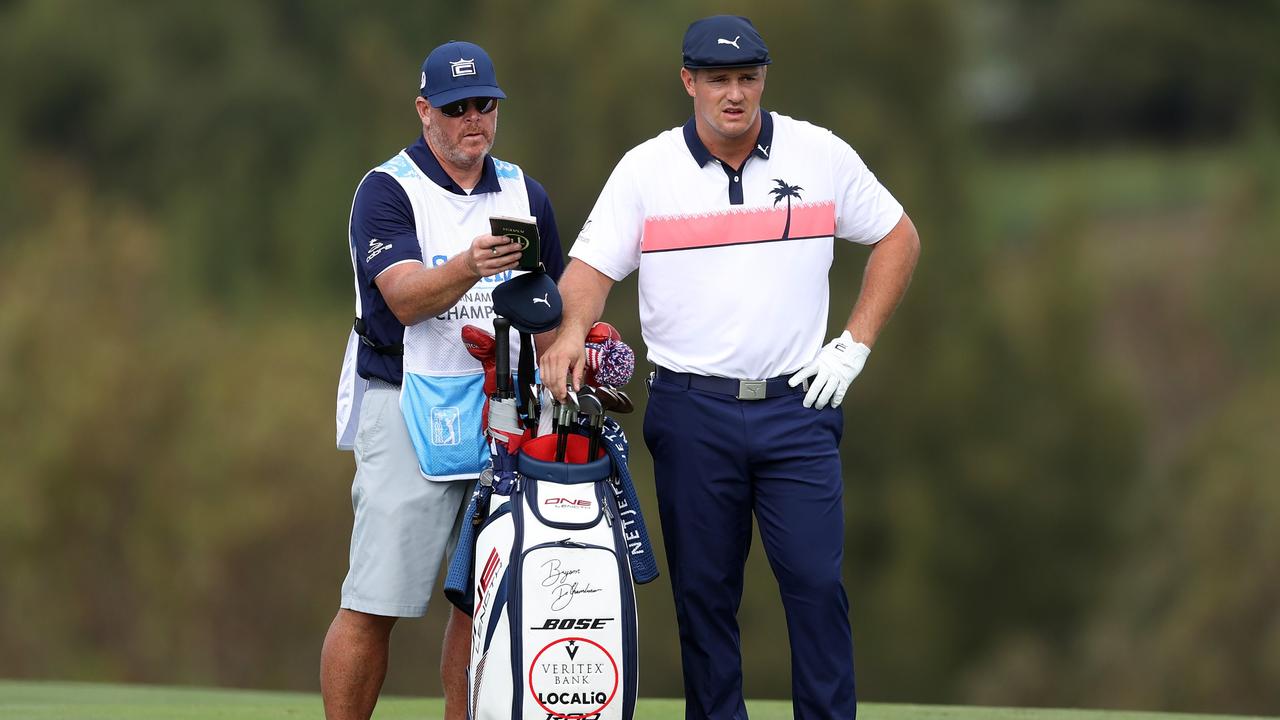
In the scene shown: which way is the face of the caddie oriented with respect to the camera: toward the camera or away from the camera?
toward the camera

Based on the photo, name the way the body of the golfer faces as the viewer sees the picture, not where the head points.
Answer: toward the camera

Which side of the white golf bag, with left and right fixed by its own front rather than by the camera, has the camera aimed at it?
front

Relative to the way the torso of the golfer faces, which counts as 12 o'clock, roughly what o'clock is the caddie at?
The caddie is roughly at 3 o'clock from the golfer.

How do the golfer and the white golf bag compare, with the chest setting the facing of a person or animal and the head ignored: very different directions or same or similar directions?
same or similar directions

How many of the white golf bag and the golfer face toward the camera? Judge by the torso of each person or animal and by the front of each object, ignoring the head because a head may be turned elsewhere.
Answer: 2

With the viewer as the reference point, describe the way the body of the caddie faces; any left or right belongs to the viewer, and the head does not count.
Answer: facing the viewer and to the right of the viewer
